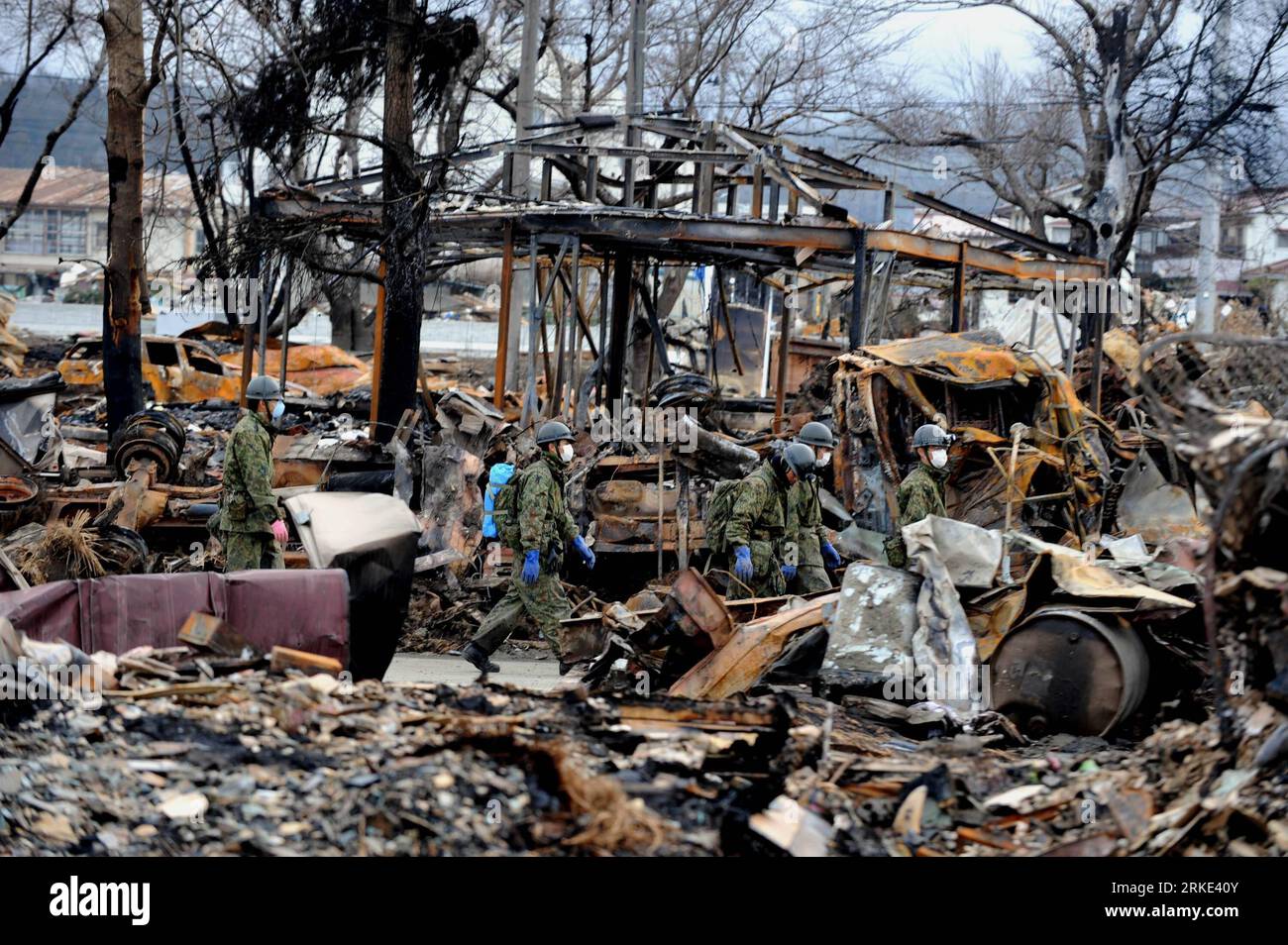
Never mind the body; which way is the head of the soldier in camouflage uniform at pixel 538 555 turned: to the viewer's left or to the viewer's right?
to the viewer's right

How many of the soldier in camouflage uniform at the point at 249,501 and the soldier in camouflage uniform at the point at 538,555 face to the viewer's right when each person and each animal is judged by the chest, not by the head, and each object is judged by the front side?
2

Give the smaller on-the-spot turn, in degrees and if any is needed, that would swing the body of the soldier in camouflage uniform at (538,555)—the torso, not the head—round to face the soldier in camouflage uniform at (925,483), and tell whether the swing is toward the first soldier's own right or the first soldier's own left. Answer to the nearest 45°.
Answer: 0° — they already face them

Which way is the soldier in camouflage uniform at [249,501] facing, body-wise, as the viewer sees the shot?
to the viewer's right

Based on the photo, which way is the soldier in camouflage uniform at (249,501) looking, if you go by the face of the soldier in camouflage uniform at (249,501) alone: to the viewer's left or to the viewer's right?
to the viewer's right

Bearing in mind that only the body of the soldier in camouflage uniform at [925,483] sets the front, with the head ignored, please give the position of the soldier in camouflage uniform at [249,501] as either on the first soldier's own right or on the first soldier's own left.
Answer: on the first soldier's own right

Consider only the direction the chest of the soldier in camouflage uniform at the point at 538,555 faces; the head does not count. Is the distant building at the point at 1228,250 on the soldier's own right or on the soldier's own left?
on the soldier's own left

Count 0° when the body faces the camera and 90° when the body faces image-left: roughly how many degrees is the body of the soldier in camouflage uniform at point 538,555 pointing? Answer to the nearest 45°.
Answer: approximately 270°

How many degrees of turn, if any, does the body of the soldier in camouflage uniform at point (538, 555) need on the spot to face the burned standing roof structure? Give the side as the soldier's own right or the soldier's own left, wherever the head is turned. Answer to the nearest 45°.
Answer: approximately 90° to the soldier's own left

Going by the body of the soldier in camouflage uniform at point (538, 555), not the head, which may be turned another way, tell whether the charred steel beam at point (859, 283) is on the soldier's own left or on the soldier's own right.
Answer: on the soldier's own left

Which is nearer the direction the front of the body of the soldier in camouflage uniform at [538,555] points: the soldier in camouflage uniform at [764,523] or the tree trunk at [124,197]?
the soldier in camouflage uniform

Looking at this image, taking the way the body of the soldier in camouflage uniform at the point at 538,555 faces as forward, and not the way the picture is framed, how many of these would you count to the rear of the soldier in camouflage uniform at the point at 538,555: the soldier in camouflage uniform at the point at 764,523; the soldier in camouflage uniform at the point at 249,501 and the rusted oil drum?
1
